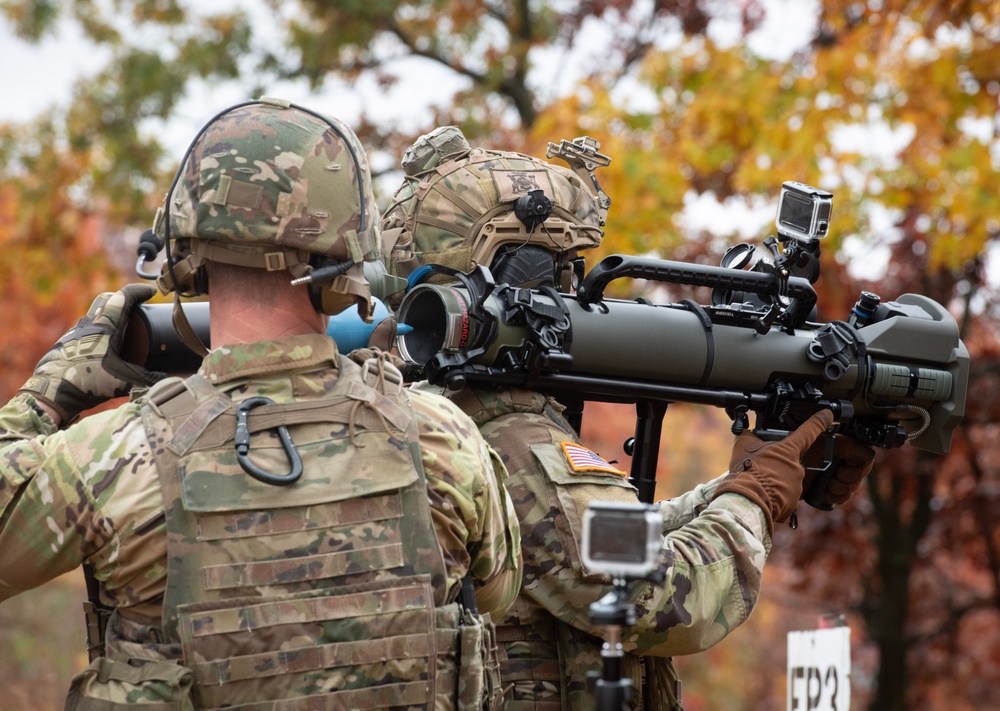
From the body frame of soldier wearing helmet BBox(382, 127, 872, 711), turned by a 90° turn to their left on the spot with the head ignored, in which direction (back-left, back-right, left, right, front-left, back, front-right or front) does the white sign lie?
front-right

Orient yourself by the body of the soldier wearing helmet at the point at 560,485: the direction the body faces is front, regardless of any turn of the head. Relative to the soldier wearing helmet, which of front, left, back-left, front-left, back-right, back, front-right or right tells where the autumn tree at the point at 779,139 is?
left

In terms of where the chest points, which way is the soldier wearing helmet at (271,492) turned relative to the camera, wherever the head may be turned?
away from the camera

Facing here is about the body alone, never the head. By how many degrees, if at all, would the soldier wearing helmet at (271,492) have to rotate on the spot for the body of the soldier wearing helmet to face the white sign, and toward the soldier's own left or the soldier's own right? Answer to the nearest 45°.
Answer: approximately 45° to the soldier's own right

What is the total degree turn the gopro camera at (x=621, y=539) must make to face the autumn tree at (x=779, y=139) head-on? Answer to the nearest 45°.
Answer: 0° — it already faces it

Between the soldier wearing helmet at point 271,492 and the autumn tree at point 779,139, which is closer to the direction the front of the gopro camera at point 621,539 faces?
the autumn tree

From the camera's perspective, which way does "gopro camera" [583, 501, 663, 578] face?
away from the camera

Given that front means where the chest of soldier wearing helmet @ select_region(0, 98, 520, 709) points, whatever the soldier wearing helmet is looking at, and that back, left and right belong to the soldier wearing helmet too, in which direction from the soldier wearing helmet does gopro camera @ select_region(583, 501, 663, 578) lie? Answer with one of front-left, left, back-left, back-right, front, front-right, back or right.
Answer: back-right

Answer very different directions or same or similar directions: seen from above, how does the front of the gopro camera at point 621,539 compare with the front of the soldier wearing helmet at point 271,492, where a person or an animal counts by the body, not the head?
same or similar directions

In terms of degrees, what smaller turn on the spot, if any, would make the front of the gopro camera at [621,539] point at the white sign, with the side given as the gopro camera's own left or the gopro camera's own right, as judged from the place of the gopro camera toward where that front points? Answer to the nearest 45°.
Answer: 0° — it already faces it

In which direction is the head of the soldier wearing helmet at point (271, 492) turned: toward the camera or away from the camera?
away from the camera

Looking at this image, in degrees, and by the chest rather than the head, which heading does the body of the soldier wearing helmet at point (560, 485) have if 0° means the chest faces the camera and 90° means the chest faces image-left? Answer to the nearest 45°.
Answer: approximately 270°

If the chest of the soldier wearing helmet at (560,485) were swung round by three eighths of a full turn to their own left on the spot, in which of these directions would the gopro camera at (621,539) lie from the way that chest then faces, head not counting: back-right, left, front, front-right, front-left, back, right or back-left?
back-left
